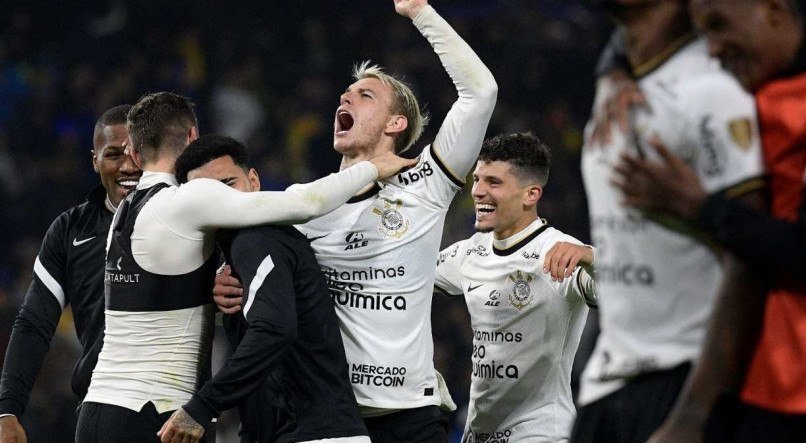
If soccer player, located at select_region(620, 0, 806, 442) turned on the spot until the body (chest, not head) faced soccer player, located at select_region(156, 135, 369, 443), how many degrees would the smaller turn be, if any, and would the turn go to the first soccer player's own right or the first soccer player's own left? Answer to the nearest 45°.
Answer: approximately 45° to the first soccer player's own right

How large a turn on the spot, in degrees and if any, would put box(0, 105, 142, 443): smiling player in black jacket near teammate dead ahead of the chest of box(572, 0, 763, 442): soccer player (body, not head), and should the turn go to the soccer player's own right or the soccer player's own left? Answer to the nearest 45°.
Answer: approximately 90° to the soccer player's own right

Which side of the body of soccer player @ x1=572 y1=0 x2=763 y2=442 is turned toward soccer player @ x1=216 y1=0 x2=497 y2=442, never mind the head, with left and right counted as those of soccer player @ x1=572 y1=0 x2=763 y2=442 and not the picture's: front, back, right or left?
right

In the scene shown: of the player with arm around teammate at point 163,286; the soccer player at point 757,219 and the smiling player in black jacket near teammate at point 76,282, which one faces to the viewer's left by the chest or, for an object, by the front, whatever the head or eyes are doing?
the soccer player

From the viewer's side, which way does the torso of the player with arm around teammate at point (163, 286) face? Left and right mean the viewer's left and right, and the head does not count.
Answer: facing away from the viewer and to the right of the viewer

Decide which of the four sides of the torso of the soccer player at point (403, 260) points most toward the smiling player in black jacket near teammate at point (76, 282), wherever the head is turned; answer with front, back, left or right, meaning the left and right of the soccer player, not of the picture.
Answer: right

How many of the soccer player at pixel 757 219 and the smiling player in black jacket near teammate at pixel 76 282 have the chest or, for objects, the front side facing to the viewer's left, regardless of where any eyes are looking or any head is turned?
1
